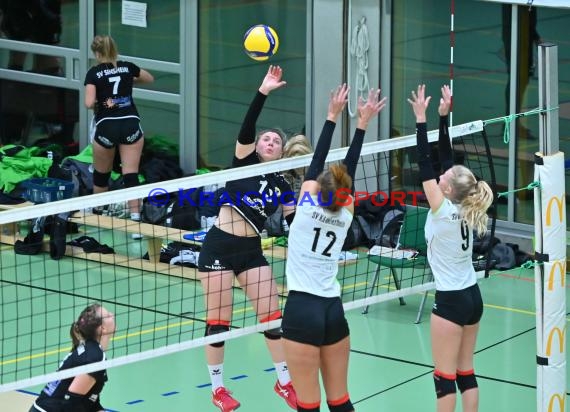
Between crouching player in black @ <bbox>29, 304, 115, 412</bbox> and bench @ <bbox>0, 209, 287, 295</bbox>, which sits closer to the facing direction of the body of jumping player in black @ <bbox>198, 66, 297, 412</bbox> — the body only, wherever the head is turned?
the crouching player in black

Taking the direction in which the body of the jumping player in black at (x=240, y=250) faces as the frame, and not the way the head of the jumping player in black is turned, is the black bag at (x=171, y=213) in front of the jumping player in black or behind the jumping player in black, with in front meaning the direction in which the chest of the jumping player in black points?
behind

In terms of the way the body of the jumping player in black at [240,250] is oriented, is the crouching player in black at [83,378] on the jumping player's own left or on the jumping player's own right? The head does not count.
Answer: on the jumping player's own right

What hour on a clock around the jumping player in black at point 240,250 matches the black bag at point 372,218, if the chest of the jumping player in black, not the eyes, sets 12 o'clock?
The black bag is roughly at 8 o'clock from the jumping player in black.

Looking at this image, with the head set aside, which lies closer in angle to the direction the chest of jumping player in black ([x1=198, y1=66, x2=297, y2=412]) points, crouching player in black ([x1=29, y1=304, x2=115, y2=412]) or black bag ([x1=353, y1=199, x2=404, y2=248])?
the crouching player in black

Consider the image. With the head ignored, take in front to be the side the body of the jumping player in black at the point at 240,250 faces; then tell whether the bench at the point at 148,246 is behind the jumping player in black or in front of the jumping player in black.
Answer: behind

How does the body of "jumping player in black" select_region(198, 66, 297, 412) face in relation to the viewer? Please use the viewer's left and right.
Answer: facing the viewer and to the right of the viewer

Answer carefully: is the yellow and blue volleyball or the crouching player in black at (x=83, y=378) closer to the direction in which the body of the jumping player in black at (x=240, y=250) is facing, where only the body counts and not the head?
the crouching player in black
